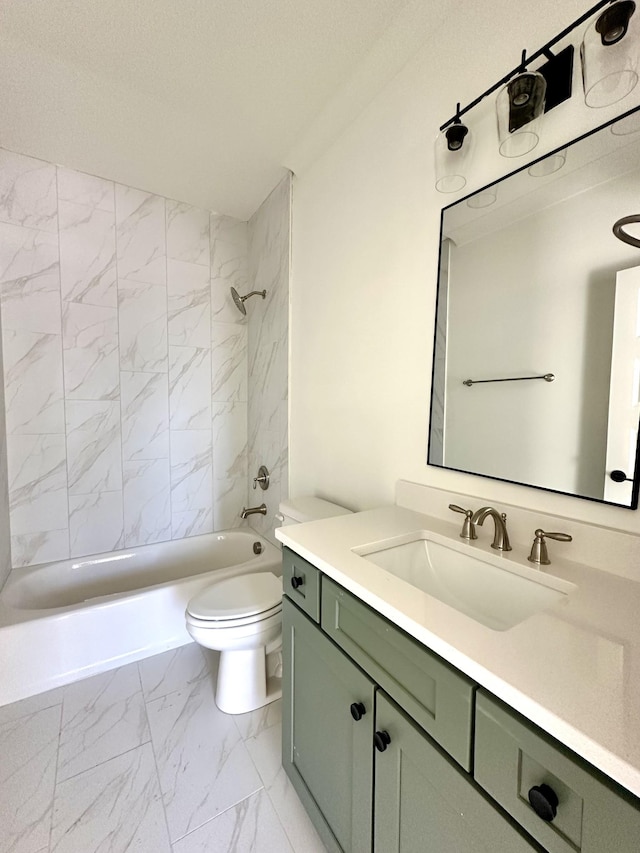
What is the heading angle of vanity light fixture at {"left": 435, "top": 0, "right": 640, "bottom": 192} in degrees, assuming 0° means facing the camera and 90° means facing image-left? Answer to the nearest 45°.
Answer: approximately 45°

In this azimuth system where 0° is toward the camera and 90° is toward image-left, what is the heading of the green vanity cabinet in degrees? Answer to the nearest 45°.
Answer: approximately 45°

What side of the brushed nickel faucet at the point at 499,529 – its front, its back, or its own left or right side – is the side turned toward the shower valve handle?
right

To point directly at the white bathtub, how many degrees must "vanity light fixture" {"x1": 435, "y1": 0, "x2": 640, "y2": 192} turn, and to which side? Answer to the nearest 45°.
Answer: approximately 45° to its right

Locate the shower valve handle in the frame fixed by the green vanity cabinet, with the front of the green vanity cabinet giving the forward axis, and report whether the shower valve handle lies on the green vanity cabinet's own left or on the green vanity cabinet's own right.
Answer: on the green vanity cabinet's own right

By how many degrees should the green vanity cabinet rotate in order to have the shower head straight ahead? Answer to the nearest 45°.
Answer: approximately 90° to its right

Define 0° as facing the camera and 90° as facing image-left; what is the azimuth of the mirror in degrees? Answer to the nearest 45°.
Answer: approximately 45°

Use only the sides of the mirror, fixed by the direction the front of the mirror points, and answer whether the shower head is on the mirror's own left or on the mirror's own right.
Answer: on the mirror's own right
